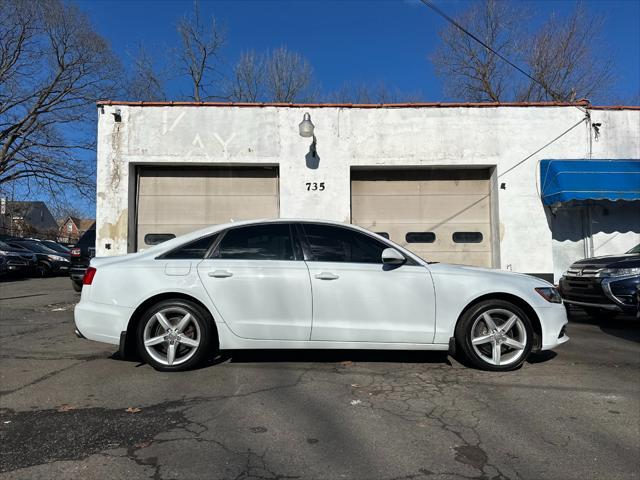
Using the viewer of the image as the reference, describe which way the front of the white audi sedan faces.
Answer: facing to the right of the viewer

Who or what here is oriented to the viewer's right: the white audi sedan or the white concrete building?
the white audi sedan

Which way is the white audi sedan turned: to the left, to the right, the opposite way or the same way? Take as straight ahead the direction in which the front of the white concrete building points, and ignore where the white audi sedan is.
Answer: to the left

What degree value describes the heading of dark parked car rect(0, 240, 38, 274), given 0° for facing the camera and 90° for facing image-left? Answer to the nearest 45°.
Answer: approximately 315°

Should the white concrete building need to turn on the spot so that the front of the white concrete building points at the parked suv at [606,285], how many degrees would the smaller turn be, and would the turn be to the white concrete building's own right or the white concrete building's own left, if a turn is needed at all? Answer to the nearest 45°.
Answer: approximately 45° to the white concrete building's own left

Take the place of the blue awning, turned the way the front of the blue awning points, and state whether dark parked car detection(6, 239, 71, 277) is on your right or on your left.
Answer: on your right
